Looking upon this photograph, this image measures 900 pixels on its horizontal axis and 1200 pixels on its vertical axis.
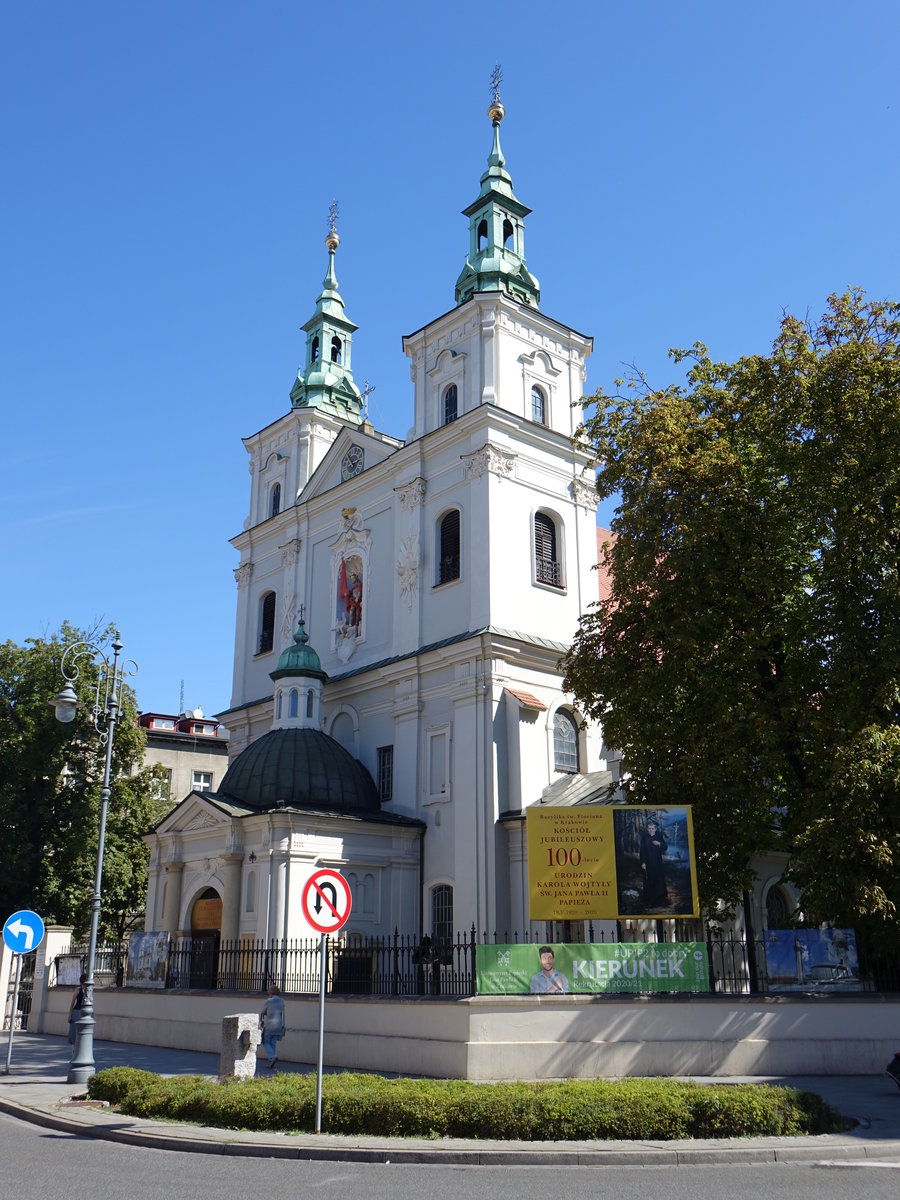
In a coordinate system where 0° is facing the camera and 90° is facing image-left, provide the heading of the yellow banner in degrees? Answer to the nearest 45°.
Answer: approximately 0°

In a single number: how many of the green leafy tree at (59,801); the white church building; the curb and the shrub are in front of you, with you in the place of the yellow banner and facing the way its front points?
2

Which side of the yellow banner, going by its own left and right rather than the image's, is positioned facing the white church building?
back

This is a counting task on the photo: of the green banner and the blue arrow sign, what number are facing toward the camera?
2

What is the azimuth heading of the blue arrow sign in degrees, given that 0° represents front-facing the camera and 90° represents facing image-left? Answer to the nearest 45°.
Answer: approximately 0°

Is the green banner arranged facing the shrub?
yes
